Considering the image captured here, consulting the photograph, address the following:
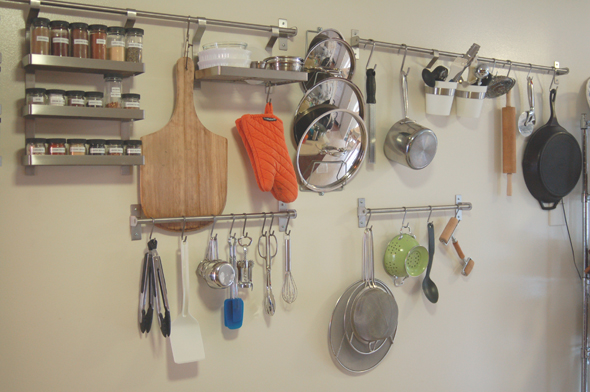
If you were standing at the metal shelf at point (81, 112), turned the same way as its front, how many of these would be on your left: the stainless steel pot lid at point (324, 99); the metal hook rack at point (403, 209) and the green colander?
3

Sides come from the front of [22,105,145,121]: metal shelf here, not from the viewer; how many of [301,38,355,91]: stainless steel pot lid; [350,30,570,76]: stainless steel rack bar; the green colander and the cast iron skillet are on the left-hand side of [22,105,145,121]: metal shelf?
4

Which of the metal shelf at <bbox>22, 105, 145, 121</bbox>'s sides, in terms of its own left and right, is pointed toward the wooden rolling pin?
left

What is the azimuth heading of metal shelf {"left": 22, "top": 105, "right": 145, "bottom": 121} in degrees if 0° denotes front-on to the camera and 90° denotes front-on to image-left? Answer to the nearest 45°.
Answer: approximately 0°

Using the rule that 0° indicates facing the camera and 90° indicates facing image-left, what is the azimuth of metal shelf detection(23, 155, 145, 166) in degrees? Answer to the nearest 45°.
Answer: approximately 0°

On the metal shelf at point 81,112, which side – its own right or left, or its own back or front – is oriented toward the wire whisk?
left

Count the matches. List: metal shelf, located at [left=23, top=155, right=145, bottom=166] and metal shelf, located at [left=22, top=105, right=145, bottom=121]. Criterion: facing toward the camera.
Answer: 2
